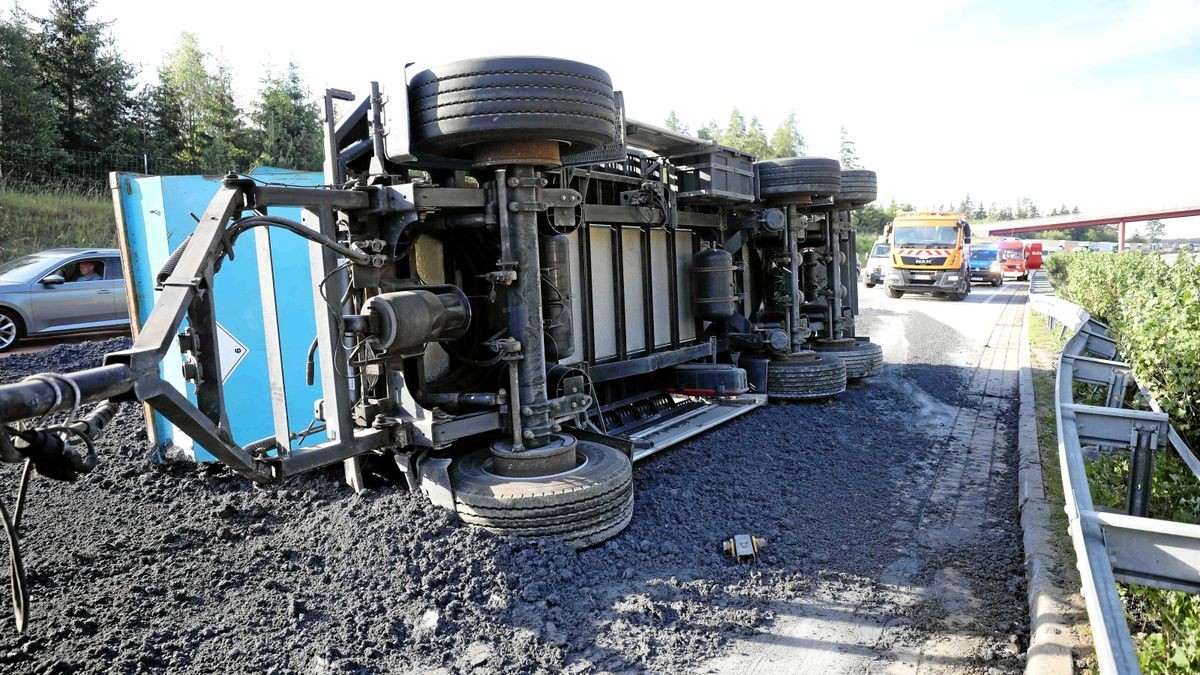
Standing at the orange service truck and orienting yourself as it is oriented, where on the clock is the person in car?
The person in car is roughly at 1 o'clock from the orange service truck.

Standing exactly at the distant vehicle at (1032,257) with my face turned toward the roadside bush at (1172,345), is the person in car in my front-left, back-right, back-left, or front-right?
front-right

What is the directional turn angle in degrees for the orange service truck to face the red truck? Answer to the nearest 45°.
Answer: approximately 180°

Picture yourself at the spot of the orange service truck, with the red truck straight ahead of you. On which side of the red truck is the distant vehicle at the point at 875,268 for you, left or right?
left

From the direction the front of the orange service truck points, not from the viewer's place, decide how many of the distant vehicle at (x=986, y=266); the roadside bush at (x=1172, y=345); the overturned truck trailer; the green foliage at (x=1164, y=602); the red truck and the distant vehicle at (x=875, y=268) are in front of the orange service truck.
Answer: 3

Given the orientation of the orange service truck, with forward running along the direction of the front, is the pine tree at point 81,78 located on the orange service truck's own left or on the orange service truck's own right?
on the orange service truck's own right

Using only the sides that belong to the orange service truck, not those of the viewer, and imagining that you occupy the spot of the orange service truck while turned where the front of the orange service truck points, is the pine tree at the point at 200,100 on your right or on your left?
on your right

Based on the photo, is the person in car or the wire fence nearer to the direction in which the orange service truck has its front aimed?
the person in car

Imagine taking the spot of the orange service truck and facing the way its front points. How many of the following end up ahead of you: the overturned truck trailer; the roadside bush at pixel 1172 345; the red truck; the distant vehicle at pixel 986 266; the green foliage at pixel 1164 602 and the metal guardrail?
4

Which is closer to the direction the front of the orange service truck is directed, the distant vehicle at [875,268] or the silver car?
the silver car

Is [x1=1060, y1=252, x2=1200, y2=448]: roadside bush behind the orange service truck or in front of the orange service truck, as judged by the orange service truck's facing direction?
in front

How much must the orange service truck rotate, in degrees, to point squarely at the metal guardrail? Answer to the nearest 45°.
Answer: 0° — it already faces it

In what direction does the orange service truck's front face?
toward the camera

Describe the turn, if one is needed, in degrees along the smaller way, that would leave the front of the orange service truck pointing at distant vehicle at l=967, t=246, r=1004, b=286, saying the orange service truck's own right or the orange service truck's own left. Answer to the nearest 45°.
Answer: approximately 180°

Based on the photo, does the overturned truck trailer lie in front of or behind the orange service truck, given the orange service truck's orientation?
in front

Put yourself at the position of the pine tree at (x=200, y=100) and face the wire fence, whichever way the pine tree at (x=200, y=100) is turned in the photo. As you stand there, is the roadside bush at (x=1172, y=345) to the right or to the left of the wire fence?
left

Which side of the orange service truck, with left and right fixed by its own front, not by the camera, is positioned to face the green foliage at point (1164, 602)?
front
